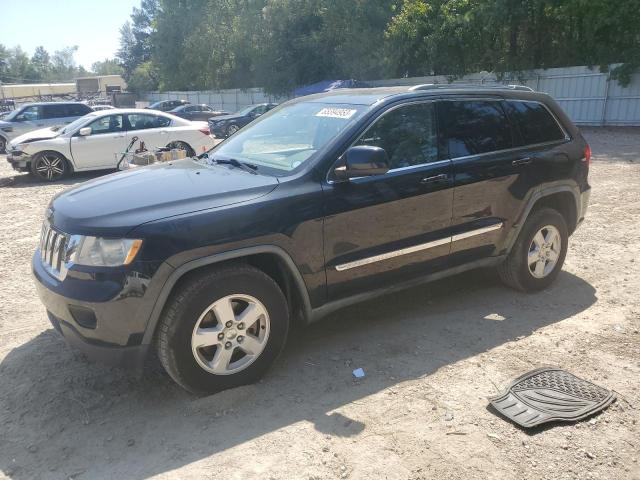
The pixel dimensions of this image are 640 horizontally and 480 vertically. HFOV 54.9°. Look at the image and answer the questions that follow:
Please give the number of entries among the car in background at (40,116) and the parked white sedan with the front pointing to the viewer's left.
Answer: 2

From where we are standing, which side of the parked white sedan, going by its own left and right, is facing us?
left

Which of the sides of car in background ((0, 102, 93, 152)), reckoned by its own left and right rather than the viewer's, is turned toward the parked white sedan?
left

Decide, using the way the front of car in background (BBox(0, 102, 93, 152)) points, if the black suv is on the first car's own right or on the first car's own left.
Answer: on the first car's own left

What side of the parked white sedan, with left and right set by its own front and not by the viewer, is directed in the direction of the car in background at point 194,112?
right

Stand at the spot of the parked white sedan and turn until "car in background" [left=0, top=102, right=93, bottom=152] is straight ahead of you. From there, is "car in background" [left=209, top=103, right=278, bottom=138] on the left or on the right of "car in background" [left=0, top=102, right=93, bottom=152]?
right

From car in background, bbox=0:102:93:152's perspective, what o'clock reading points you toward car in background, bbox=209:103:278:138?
car in background, bbox=209:103:278:138 is roughly at 5 o'clock from car in background, bbox=0:102:93:152.

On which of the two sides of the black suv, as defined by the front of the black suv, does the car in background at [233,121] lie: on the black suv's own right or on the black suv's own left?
on the black suv's own right

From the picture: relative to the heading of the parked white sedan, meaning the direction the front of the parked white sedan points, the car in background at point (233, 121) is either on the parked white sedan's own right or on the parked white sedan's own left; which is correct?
on the parked white sedan's own right

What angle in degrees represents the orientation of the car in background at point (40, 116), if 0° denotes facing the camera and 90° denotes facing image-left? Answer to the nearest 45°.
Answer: approximately 90°

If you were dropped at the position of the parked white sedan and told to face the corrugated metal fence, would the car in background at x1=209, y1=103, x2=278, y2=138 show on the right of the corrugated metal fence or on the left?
left

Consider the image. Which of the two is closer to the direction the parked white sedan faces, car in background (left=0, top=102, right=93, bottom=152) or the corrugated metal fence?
the car in background

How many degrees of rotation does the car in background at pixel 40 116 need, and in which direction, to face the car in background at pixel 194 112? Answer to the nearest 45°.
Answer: approximately 135° to its right
